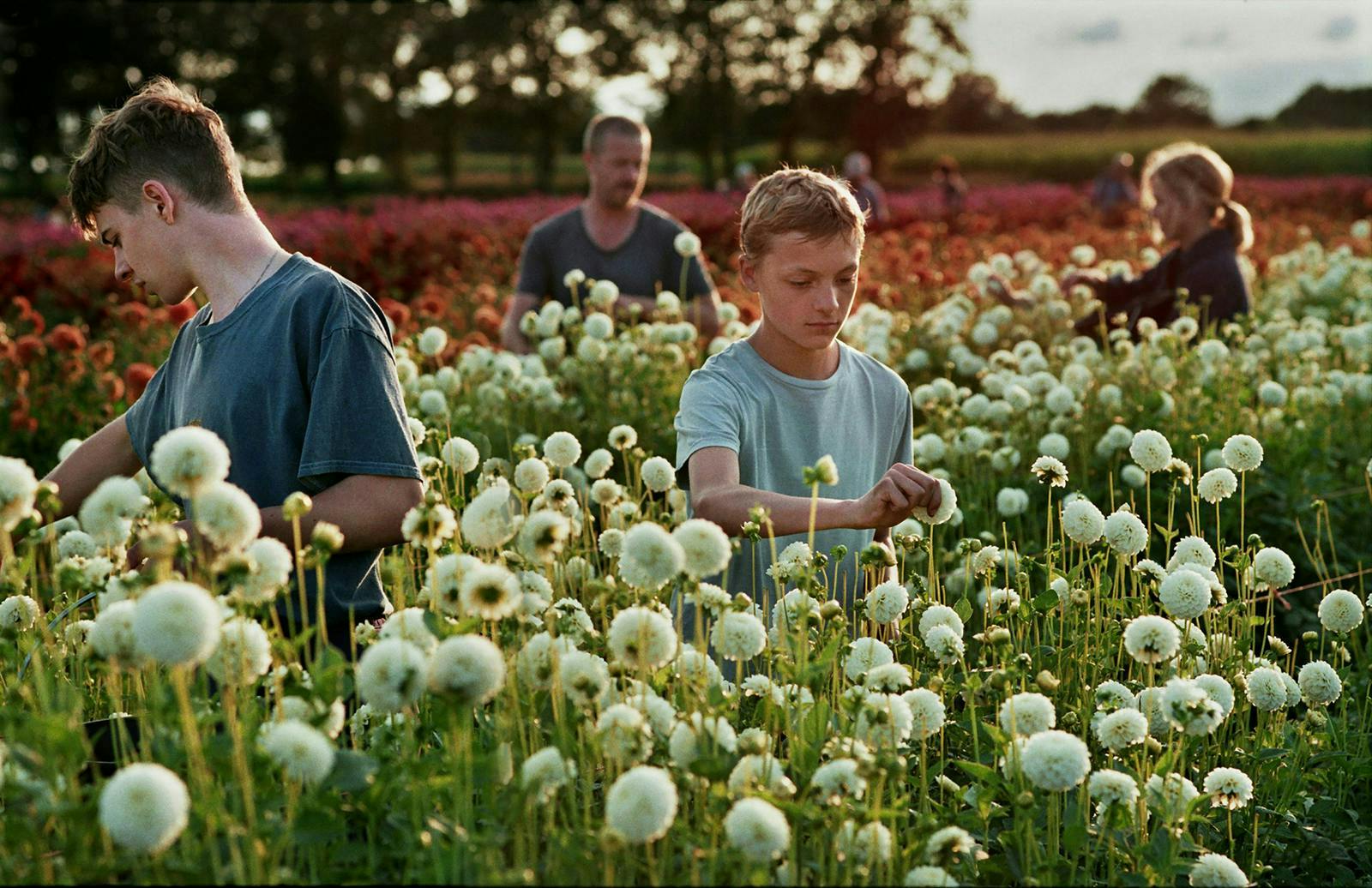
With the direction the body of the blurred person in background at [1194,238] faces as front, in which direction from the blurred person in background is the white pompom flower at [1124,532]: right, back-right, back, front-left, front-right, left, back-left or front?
left

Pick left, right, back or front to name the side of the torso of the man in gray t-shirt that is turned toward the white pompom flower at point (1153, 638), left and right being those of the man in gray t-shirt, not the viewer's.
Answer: front

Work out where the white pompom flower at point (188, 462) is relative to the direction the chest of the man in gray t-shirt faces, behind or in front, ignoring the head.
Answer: in front

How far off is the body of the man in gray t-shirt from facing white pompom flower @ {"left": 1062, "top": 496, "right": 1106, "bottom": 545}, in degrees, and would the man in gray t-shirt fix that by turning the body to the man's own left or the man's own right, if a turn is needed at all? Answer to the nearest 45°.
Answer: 0° — they already face it

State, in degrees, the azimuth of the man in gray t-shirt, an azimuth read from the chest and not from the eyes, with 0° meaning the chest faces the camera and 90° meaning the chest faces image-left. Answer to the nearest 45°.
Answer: approximately 0°

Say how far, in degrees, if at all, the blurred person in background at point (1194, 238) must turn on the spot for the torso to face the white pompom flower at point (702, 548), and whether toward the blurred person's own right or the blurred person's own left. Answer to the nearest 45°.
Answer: approximately 90° to the blurred person's own left

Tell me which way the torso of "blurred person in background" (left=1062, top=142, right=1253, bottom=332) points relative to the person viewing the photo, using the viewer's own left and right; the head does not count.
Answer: facing to the left of the viewer

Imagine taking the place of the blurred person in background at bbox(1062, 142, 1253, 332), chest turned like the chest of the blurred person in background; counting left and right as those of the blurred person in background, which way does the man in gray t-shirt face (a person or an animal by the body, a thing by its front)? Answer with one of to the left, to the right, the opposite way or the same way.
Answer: to the left

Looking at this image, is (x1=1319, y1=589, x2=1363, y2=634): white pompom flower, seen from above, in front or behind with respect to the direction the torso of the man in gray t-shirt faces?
in front

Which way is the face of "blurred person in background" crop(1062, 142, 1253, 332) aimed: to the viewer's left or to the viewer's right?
to the viewer's left

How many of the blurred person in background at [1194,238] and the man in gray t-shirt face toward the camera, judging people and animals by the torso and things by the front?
1

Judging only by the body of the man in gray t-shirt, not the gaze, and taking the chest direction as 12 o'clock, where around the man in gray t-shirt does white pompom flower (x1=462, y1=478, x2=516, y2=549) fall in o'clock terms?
The white pompom flower is roughly at 12 o'clock from the man in gray t-shirt.
